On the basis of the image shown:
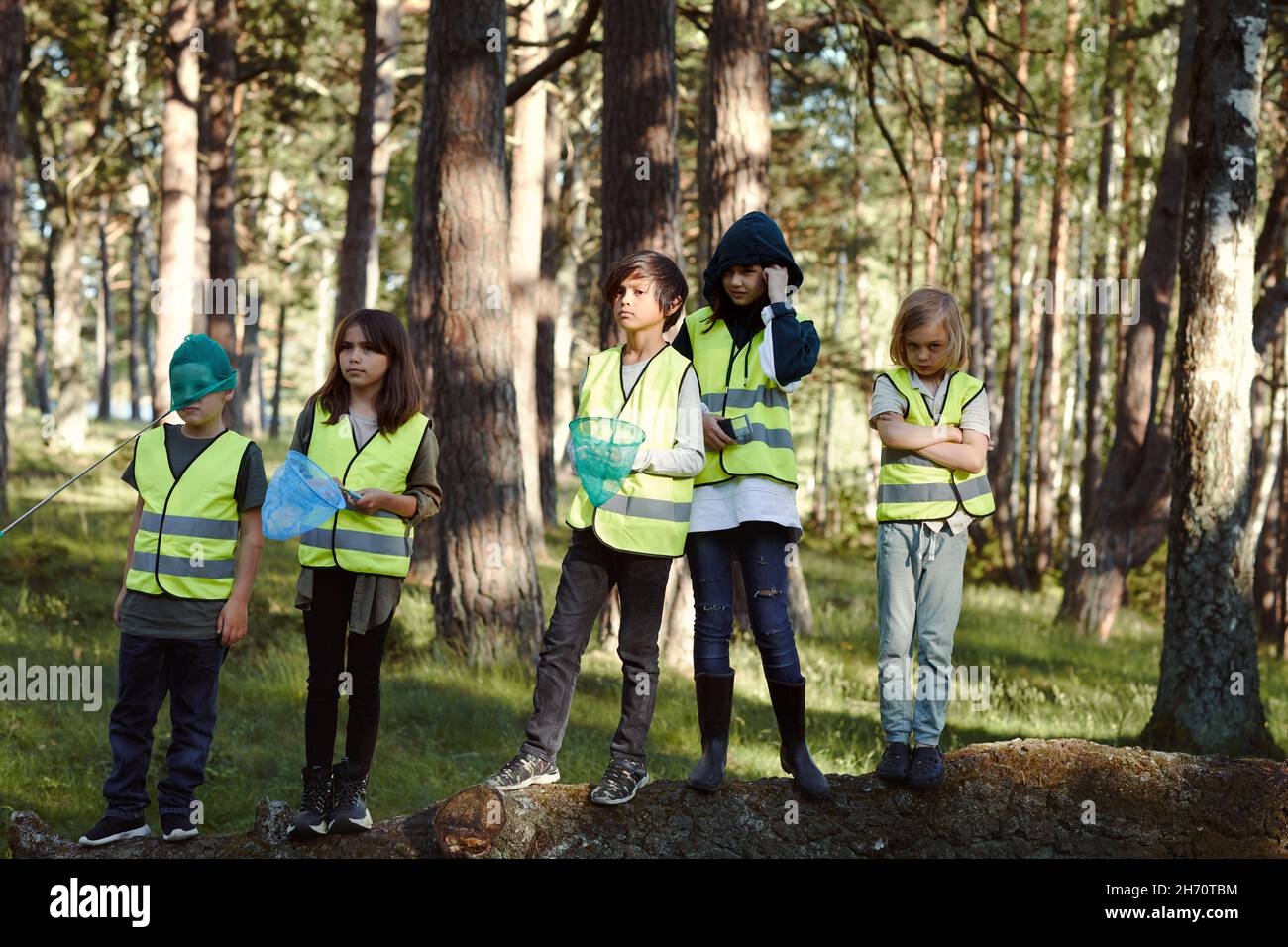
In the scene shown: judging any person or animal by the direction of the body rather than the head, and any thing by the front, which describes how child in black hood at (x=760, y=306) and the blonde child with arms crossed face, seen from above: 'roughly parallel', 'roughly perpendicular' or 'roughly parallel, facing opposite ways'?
roughly parallel

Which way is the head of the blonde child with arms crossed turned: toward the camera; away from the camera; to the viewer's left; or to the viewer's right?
toward the camera

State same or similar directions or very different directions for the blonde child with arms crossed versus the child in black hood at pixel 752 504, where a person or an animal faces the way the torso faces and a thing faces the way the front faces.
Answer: same or similar directions

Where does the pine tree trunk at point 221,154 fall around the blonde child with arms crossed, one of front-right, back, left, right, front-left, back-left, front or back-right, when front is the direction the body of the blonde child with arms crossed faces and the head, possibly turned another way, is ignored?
back-right

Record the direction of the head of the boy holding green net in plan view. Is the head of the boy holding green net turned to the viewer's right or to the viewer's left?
to the viewer's left

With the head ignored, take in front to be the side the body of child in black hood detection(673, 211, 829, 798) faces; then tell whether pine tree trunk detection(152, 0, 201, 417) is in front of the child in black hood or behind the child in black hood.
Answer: behind

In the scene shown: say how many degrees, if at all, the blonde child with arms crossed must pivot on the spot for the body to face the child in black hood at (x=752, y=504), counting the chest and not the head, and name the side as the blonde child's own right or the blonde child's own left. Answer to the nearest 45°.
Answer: approximately 45° to the blonde child's own right

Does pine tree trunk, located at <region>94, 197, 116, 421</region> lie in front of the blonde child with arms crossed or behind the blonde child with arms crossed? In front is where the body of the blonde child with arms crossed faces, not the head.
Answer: behind

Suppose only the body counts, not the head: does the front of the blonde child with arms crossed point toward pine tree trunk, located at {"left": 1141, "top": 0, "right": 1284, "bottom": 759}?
no

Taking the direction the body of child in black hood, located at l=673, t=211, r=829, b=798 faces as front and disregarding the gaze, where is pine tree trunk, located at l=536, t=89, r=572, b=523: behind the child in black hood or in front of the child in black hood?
behind

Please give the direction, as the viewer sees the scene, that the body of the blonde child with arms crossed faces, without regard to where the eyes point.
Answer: toward the camera

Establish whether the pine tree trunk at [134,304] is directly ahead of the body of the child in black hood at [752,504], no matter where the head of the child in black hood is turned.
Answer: no

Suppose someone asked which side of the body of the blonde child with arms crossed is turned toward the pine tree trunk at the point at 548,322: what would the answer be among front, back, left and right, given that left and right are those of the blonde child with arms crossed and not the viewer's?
back

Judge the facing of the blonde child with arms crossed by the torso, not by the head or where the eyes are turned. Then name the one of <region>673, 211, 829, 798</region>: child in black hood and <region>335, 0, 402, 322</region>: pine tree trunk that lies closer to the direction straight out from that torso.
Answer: the child in black hood

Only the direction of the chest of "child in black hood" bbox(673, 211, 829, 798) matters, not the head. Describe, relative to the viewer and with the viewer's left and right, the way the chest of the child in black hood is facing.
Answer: facing the viewer
